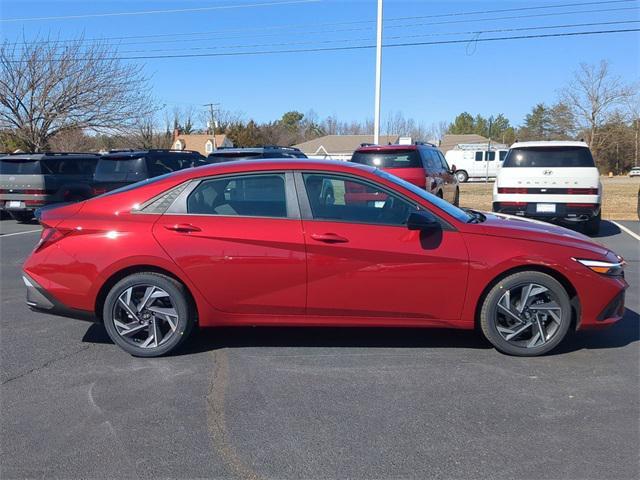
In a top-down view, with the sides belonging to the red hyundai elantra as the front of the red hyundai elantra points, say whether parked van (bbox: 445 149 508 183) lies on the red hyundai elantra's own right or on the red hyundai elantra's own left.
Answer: on the red hyundai elantra's own left

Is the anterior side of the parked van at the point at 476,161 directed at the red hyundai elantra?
no

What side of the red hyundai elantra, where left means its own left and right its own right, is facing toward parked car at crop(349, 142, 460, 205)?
left

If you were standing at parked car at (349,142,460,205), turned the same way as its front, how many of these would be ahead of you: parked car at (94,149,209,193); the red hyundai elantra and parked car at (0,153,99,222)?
0

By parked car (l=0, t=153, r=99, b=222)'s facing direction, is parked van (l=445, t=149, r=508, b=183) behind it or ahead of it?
ahead

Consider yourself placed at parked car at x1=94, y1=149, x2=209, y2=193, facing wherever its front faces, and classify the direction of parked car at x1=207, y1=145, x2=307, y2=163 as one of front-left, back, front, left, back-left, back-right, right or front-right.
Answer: front-right

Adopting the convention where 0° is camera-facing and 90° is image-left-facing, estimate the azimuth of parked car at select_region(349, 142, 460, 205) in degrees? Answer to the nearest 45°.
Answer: approximately 225°

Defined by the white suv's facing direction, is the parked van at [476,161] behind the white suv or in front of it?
in front

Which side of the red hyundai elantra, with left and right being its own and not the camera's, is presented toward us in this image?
right

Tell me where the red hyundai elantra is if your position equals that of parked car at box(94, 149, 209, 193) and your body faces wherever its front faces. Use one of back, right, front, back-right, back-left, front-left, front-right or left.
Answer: back-right

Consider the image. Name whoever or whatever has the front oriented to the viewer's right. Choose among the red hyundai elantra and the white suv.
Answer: the red hyundai elantra

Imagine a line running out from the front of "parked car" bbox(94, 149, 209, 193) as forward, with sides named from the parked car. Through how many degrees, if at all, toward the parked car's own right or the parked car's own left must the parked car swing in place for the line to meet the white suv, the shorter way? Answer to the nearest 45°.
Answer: approximately 90° to the parked car's own right

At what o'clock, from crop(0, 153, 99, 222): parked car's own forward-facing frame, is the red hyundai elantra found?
The red hyundai elantra is roughly at 4 o'clock from the parked car.

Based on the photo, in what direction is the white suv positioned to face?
away from the camera
